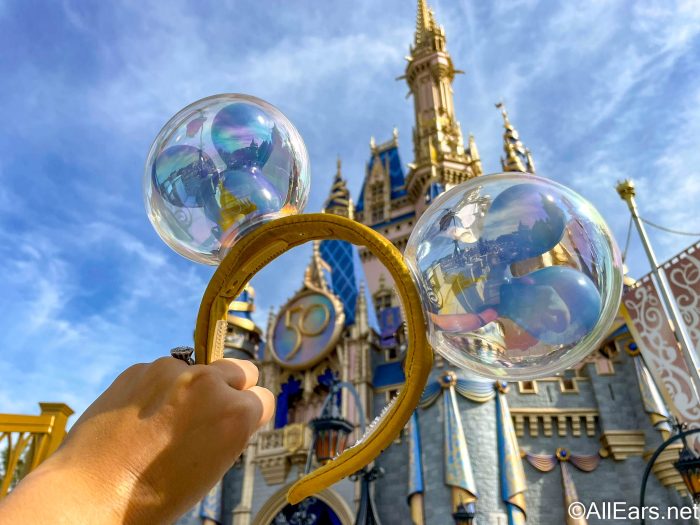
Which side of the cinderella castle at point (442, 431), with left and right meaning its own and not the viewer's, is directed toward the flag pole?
left

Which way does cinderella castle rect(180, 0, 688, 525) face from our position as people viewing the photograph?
facing the viewer and to the left of the viewer
